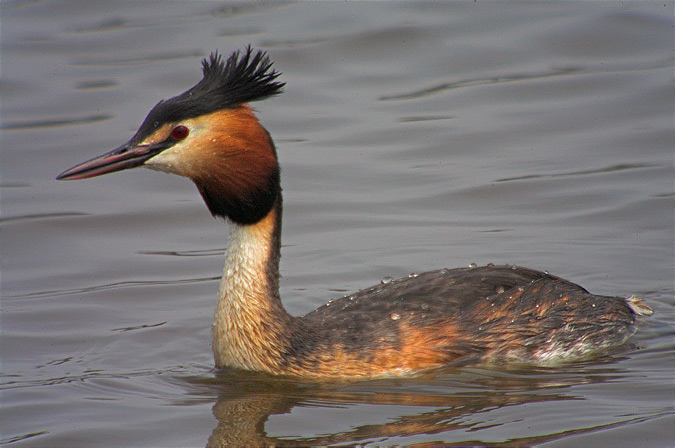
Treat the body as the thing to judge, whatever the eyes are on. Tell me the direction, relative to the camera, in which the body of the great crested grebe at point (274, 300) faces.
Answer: to the viewer's left
